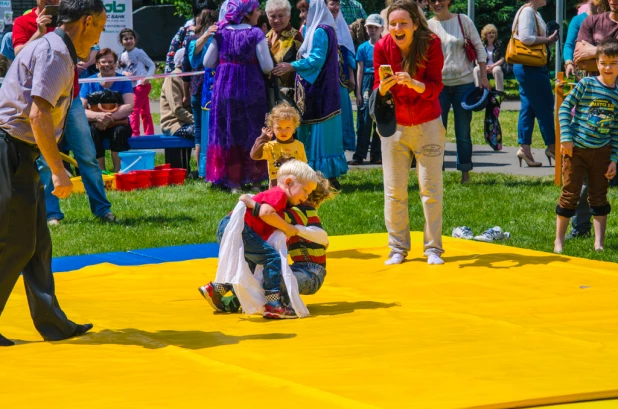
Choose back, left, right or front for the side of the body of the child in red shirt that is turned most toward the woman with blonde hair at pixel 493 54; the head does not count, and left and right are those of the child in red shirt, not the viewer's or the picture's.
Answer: left

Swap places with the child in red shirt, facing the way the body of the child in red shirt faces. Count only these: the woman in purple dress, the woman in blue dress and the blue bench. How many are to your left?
3

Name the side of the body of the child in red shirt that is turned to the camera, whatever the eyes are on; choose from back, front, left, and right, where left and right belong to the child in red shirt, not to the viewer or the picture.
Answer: right

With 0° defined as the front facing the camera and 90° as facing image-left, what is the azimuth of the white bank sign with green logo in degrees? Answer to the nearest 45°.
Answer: approximately 0°

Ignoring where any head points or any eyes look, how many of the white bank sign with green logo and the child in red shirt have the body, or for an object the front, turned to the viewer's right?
1

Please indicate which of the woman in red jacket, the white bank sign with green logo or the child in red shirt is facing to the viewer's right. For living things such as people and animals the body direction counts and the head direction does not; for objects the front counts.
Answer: the child in red shirt
